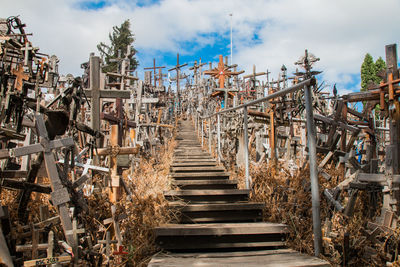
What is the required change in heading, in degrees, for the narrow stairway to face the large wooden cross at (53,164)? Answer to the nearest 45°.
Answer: approximately 45° to its right

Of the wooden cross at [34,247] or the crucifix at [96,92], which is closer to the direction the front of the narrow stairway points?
the wooden cross

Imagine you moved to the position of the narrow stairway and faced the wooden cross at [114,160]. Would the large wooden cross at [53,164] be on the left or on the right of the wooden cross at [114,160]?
left

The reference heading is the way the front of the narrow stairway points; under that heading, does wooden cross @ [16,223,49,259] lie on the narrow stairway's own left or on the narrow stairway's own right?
on the narrow stairway's own right

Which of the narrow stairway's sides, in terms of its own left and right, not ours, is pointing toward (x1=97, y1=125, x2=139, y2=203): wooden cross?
right

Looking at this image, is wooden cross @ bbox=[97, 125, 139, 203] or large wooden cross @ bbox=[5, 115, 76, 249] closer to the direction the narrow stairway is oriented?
the large wooden cross

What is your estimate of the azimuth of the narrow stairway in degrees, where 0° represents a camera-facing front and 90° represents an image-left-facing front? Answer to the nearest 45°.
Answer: approximately 0°

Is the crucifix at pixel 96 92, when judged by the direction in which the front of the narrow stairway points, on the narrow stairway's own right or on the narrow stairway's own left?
on the narrow stairway's own right
